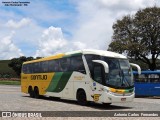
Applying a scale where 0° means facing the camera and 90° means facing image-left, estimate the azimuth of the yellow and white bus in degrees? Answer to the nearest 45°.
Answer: approximately 315°
